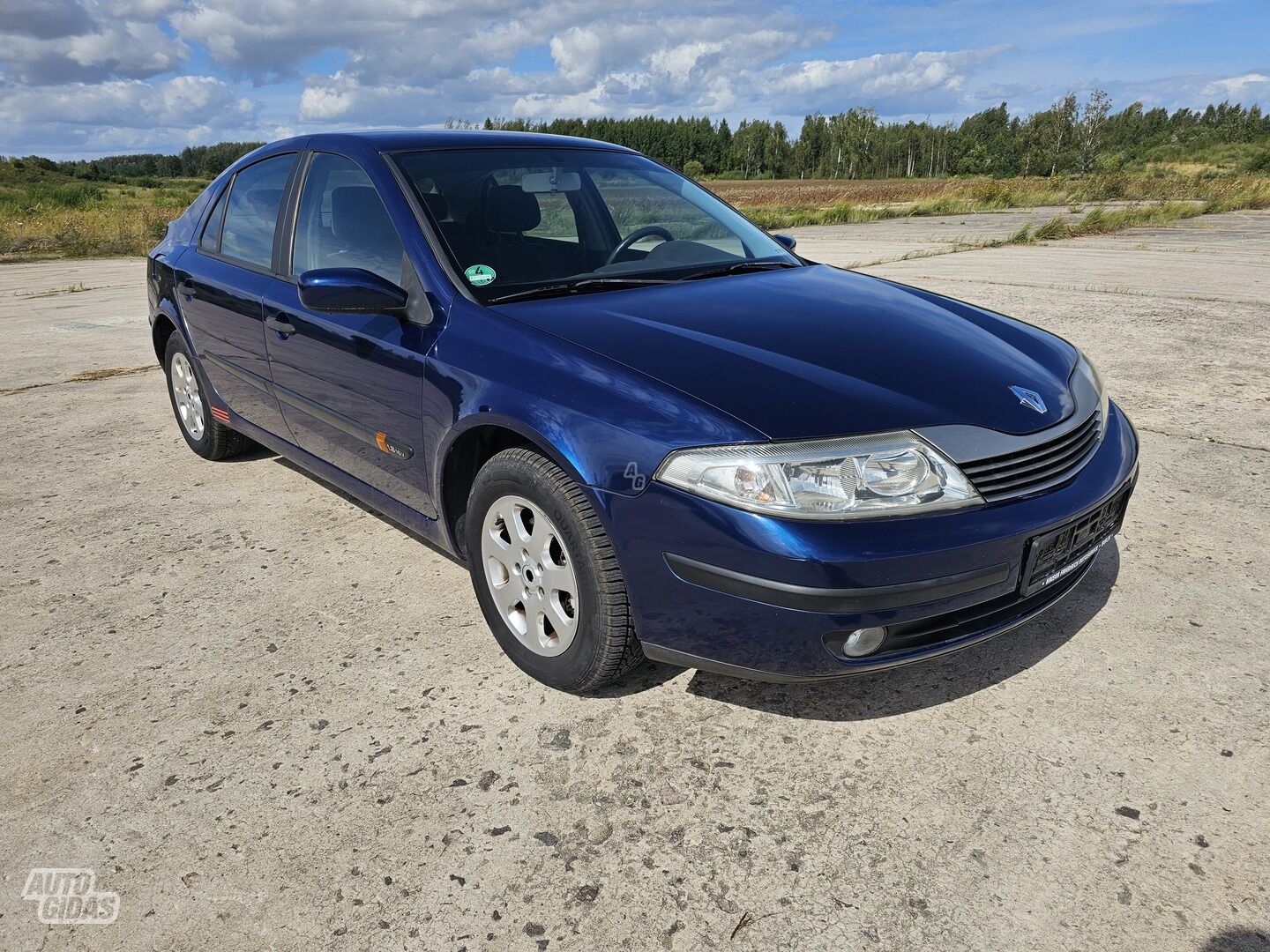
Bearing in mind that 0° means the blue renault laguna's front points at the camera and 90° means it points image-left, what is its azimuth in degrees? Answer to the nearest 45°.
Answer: approximately 315°
